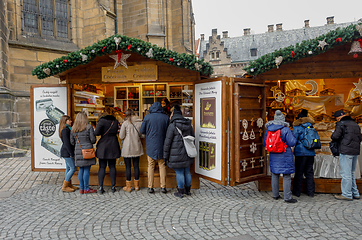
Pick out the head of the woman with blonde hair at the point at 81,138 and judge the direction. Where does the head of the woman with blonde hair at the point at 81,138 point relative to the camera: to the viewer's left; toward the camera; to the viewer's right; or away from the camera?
away from the camera

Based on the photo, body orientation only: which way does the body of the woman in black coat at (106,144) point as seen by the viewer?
away from the camera

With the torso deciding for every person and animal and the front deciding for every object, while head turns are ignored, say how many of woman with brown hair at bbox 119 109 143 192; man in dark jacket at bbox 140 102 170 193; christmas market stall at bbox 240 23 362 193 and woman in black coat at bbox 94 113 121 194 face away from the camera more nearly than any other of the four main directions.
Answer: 3

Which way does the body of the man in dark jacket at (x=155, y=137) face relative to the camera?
away from the camera

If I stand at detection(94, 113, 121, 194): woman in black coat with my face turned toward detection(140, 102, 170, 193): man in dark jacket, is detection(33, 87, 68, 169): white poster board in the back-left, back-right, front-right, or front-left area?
back-left

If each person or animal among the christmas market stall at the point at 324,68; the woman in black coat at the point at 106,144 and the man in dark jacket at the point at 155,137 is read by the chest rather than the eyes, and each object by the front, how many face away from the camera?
2

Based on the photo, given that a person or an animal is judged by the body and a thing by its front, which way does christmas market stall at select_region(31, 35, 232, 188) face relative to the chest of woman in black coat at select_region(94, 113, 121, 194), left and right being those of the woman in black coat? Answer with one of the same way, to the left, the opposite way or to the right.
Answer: the opposite way

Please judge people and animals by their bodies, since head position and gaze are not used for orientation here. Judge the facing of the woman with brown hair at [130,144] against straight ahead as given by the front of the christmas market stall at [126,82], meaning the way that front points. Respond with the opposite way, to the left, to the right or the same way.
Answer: the opposite way

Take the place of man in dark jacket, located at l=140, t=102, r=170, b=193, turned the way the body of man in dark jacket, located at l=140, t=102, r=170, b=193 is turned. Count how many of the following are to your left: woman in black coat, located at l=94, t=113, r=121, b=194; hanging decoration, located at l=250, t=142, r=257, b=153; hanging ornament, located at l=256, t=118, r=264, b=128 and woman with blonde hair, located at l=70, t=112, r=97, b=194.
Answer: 2

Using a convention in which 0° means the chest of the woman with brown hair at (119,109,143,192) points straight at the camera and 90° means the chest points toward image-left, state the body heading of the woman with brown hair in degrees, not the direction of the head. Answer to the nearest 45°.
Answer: approximately 180°

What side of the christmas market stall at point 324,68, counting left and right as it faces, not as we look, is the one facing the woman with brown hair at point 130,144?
right

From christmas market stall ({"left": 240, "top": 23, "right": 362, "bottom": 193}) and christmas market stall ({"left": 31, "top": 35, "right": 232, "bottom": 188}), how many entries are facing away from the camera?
0

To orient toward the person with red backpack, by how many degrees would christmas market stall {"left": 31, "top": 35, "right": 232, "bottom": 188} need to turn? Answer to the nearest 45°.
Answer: approximately 45° to its left
